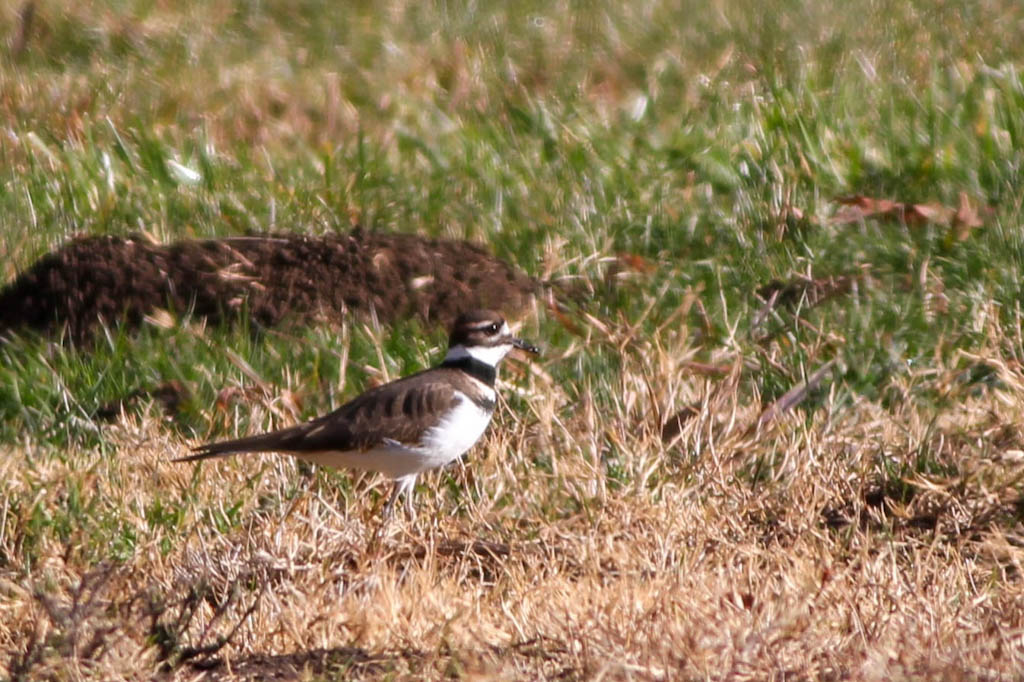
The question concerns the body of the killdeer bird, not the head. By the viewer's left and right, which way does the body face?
facing to the right of the viewer
